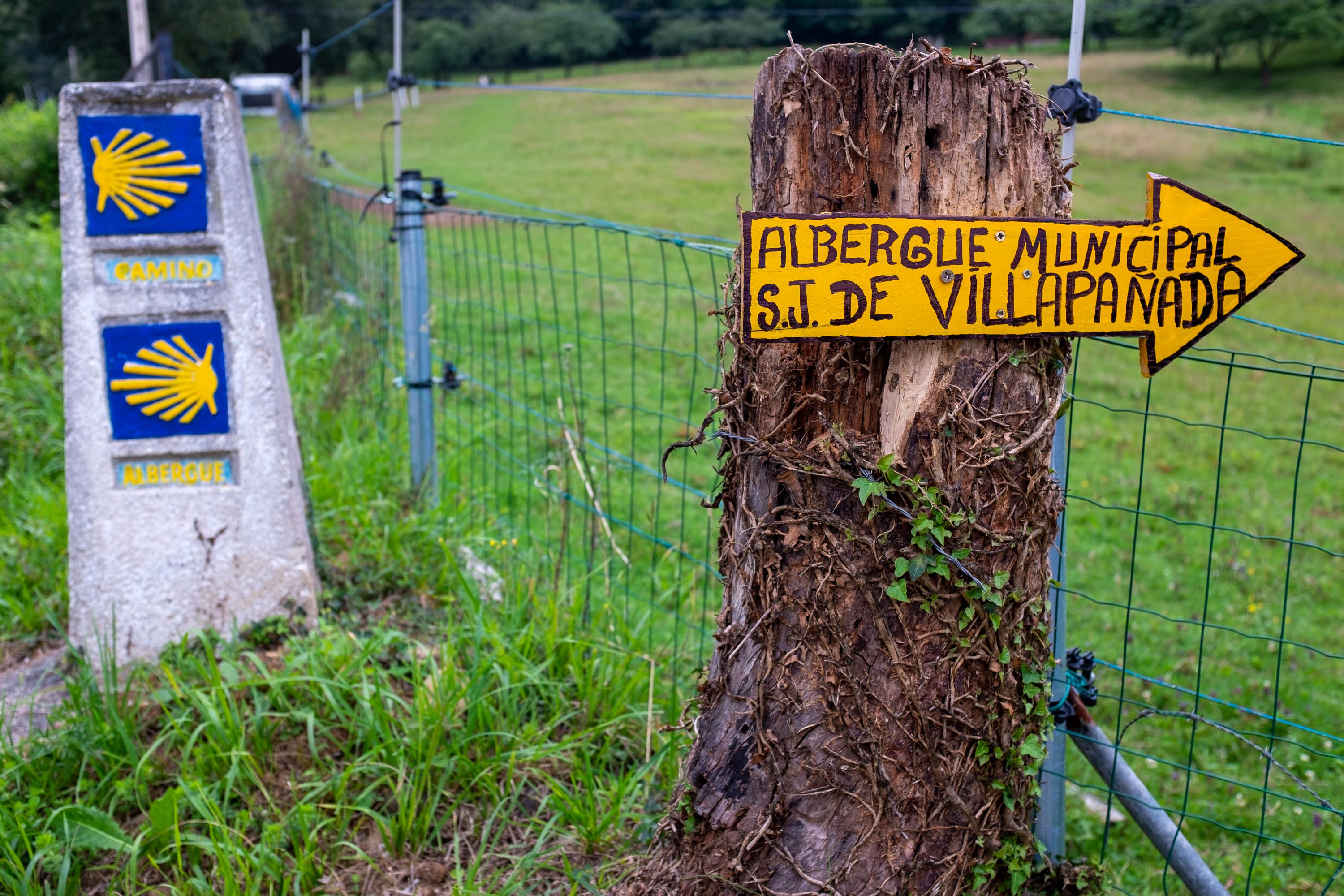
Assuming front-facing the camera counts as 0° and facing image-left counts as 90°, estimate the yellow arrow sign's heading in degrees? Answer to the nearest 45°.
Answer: approximately 0°

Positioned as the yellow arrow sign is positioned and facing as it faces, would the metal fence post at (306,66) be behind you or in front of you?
behind

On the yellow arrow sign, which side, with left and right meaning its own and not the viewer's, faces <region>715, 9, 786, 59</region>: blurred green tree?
back

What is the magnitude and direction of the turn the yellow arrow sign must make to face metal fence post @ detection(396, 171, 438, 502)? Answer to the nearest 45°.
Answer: approximately 135° to its right

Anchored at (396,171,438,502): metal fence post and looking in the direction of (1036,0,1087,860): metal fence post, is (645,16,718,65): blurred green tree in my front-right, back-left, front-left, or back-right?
back-left

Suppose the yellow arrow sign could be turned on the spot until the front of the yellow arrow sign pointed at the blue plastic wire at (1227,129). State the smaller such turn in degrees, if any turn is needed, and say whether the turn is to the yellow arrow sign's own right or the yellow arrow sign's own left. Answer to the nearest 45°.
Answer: approximately 135° to the yellow arrow sign's own left

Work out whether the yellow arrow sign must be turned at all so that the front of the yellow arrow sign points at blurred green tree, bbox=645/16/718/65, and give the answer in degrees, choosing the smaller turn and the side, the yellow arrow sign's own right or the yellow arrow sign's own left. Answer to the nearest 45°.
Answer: approximately 180°

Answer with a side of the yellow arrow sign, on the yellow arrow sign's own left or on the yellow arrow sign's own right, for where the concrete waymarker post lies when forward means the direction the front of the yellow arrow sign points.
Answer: on the yellow arrow sign's own right

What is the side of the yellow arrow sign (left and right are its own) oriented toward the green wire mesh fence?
back
